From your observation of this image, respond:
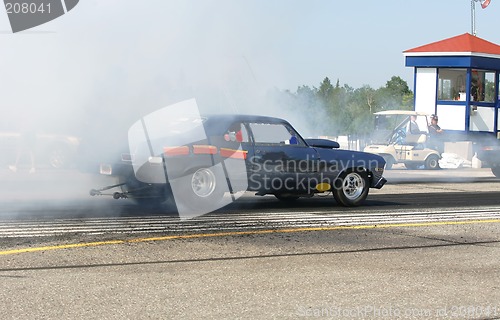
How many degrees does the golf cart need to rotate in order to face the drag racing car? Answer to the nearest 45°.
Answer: approximately 45° to its left

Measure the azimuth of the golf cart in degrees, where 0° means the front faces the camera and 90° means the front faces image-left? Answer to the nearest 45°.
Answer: approximately 45°
